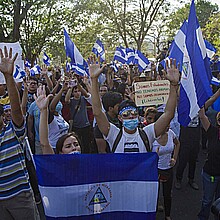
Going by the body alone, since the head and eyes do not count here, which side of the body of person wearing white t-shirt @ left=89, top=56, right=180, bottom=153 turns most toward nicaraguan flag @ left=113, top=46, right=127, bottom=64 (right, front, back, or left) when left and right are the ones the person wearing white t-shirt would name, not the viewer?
back

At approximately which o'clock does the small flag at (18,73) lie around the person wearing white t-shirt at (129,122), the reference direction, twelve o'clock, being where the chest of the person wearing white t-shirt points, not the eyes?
The small flag is roughly at 5 o'clock from the person wearing white t-shirt.

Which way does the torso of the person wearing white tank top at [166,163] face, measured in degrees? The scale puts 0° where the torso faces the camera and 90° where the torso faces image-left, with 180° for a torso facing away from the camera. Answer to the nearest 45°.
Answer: approximately 45°

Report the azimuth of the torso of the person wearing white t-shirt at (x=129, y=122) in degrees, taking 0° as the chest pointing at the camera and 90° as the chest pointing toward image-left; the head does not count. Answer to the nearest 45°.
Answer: approximately 0°

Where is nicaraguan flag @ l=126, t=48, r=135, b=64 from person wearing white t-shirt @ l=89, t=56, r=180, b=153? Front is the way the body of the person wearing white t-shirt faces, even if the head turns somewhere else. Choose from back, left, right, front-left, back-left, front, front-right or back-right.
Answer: back

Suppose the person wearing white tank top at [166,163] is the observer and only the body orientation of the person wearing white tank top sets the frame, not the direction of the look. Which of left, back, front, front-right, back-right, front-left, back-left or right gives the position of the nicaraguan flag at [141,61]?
back-right

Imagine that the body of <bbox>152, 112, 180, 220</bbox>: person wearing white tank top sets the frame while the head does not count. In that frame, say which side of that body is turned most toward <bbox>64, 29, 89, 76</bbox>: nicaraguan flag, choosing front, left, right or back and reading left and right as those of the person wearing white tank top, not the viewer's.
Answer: right

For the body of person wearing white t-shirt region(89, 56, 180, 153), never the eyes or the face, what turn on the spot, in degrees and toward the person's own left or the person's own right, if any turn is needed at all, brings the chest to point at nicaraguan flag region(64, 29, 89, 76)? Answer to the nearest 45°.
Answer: approximately 180°
